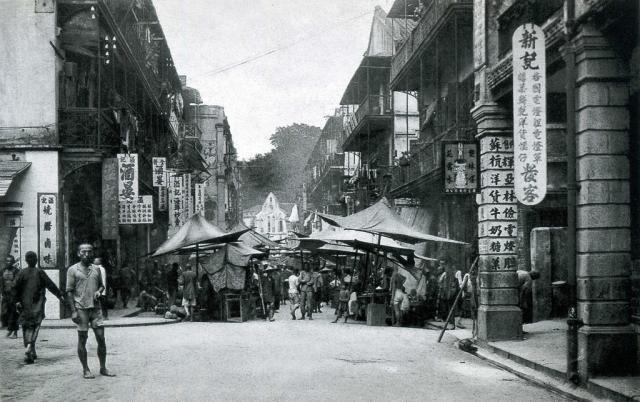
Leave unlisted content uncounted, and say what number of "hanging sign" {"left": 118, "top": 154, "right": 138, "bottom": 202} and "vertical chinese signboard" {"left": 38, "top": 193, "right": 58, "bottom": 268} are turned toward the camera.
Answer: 2

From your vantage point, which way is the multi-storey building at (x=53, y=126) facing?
to the viewer's right

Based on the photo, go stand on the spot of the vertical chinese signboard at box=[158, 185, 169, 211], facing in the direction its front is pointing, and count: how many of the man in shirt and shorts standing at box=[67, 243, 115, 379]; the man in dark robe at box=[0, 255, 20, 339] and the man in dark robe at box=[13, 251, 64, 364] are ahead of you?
3

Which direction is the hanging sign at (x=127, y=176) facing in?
toward the camera

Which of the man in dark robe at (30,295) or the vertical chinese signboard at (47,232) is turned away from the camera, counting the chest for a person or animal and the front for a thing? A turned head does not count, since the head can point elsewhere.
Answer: the man in dark robe

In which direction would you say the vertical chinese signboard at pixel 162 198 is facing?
toward the camera

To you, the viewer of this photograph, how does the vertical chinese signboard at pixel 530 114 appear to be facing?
facing the viewer

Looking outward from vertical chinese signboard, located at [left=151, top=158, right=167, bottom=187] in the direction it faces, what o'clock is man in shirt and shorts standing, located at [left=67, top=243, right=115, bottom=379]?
The man in shirt and shorts standing is roughly at 12 o'clock from the vertical chinese signboard.

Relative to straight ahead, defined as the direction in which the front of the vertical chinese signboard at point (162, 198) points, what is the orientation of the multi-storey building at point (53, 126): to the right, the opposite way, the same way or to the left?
to the left

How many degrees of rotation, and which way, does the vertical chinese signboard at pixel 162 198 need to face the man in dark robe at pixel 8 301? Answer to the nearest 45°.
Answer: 0° — it already faces them

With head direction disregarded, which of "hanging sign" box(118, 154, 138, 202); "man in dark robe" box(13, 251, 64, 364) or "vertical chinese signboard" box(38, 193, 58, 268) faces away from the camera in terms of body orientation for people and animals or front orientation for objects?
the man in dark robe

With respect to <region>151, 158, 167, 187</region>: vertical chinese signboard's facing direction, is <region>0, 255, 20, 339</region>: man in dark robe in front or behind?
in front

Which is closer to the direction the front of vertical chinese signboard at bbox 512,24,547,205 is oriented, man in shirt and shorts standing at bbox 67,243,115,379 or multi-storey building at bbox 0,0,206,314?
the man in shirt and shorts standing

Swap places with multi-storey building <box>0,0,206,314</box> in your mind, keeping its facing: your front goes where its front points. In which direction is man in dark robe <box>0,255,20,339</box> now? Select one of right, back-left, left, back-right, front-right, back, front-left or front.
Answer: right
